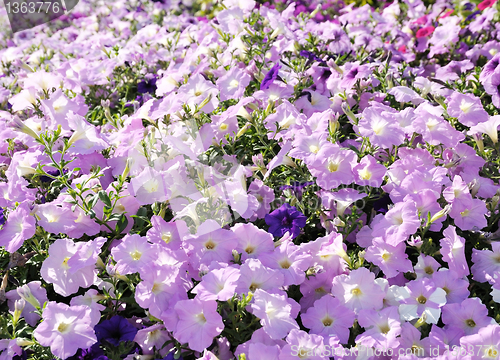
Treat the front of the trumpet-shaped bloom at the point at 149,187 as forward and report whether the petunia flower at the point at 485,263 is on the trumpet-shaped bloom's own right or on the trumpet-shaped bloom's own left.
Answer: on the trumpet-shaped bloom's own left

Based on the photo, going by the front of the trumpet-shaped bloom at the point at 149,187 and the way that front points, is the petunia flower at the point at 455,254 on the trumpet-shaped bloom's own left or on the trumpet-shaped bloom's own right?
on the trumpet-shaped bloom's own left

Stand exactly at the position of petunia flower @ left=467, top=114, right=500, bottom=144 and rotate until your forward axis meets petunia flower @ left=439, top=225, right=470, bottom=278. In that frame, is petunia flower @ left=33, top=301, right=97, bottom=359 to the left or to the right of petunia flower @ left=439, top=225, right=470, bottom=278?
right

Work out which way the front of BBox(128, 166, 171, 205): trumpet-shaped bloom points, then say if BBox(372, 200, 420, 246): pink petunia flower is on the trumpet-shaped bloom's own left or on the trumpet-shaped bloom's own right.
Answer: on the trumpet-shaped bloom's own left

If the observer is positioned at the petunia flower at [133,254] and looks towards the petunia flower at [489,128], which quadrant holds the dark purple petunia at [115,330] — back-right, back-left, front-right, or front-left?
back-right
